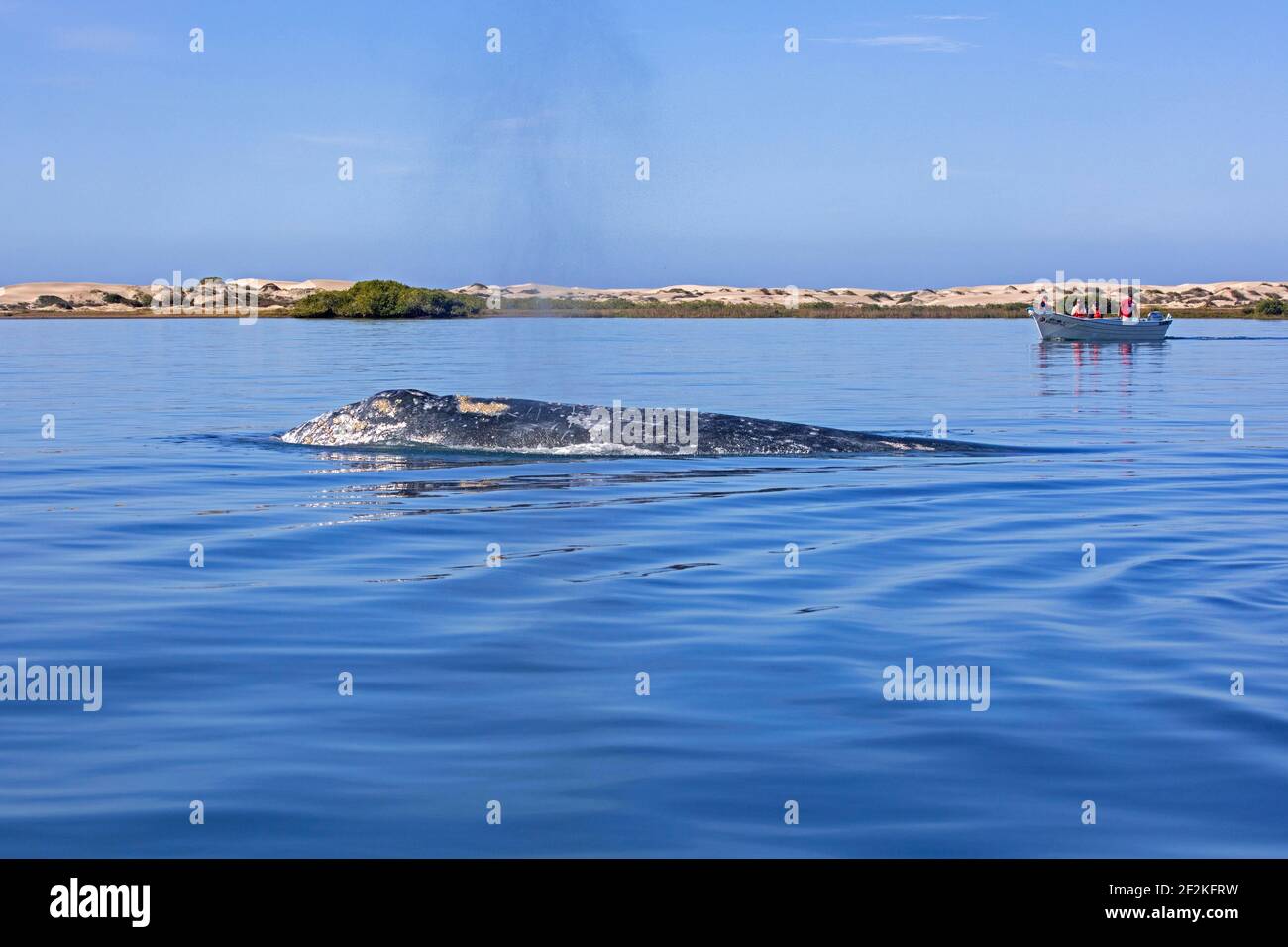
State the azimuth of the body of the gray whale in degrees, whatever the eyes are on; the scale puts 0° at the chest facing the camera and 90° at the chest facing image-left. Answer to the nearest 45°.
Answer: approximately 90°
